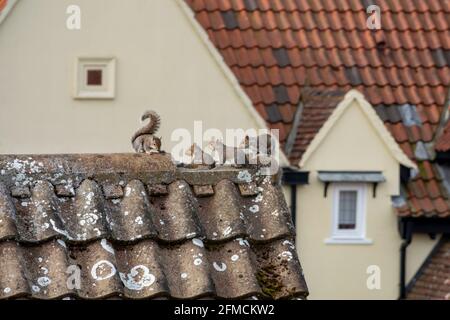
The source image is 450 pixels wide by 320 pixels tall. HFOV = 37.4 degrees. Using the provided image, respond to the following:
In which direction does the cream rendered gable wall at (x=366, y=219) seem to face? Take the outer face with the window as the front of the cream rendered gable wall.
toward the camera

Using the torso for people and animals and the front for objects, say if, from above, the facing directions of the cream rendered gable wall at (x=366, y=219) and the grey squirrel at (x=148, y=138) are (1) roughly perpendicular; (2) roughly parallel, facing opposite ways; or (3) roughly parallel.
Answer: roughly perpendicular

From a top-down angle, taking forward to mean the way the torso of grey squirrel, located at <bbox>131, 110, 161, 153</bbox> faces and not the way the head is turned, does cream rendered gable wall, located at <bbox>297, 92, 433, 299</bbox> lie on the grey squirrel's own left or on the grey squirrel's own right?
on the grey squirrel's own left

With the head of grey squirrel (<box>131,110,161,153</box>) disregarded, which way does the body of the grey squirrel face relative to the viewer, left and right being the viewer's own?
facing to the right of the viewer

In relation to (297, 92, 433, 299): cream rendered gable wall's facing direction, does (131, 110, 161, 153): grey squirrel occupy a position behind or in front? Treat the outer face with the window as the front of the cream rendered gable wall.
in front

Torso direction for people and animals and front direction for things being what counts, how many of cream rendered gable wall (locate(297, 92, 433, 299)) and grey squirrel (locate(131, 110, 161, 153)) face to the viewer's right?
1
